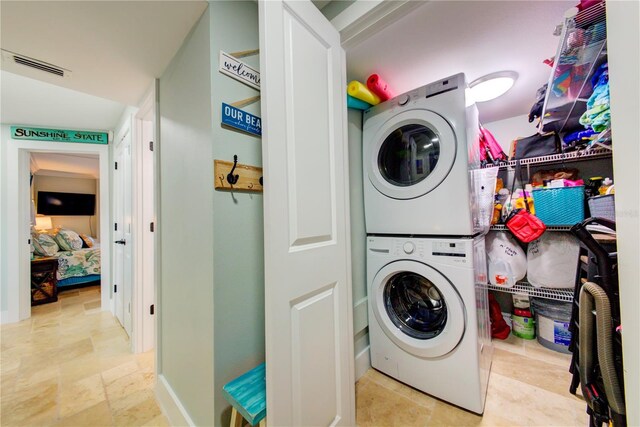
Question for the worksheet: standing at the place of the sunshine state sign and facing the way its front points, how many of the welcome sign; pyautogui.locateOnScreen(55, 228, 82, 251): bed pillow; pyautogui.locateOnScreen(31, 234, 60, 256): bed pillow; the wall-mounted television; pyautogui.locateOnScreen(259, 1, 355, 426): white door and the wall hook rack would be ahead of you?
3

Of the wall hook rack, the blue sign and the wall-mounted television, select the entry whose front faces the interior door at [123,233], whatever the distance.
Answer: the wall-mounted television

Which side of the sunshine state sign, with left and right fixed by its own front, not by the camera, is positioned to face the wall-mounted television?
back

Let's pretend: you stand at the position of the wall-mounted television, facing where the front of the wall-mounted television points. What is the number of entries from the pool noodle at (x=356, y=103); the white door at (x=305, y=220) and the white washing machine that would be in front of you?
3

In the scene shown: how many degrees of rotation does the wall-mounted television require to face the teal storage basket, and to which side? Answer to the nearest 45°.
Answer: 0° — it already faces it

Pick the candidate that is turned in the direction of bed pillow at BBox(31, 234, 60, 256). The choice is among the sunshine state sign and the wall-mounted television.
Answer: the wall-mounted television

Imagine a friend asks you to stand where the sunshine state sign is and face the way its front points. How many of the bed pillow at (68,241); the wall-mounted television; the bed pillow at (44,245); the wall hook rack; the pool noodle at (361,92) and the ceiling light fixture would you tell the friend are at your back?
3

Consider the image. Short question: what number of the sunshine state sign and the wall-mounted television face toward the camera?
2
